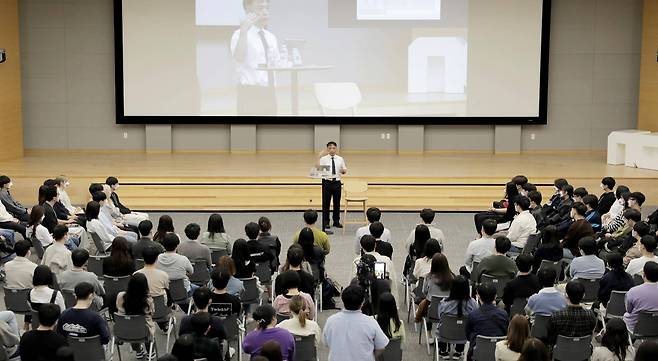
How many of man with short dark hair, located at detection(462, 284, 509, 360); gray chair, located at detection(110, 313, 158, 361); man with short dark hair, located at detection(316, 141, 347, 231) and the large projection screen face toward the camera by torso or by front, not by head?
2

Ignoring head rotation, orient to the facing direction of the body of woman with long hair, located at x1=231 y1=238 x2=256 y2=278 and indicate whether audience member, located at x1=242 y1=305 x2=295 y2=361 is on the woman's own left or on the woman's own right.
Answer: on the woman's own right

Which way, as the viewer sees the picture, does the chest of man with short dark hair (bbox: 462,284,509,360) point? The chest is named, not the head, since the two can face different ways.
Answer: away from the camera

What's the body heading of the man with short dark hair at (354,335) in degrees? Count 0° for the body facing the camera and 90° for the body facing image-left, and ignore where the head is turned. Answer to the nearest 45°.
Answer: approximately 180°

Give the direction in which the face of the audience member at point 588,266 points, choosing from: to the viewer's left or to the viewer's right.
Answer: to the viewer's left

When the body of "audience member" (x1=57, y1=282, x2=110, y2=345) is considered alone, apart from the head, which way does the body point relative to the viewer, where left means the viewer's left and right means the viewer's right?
facing away from the viewer and to the right of the viewer

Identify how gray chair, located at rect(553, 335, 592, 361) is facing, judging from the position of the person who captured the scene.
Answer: facing away from the viewer

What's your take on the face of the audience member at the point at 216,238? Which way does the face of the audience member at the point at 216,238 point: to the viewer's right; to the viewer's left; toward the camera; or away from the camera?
away from the camera

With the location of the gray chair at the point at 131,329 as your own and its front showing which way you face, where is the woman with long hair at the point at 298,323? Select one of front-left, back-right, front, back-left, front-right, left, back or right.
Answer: back-right

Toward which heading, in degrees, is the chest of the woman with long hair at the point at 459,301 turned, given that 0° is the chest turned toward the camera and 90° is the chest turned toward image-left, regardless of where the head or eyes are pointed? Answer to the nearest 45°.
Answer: approximately 180°

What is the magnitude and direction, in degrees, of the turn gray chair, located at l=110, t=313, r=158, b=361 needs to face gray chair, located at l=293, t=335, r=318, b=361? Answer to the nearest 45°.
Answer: approximately 135° to its right
